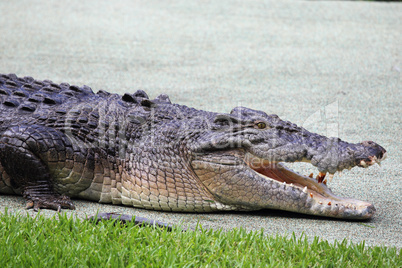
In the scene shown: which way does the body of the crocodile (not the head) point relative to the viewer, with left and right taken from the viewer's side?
facing to the right of the viewer
